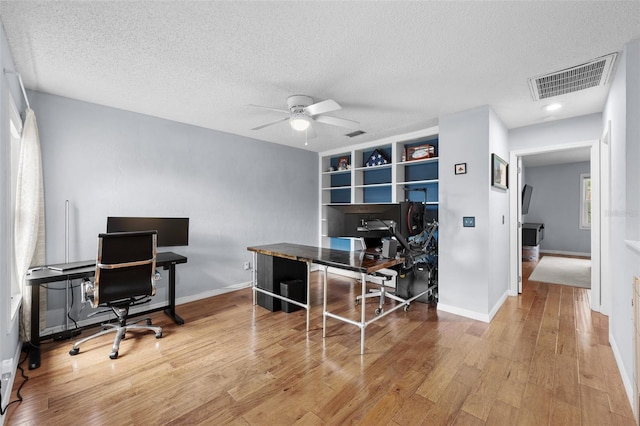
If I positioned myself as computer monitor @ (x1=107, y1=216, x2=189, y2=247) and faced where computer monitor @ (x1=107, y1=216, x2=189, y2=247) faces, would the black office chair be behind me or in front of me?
in front

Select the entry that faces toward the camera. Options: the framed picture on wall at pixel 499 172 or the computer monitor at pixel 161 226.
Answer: the computer monitor

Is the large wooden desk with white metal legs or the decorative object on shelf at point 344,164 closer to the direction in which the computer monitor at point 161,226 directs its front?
the large wooden desk with white metal legs

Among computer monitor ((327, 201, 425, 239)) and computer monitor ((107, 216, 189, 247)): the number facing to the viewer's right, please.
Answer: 0

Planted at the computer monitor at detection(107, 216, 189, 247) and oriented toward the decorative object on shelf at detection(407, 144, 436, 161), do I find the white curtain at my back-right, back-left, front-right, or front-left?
back-right

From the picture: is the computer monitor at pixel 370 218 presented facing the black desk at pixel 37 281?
no

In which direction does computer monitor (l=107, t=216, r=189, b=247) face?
toward the camera

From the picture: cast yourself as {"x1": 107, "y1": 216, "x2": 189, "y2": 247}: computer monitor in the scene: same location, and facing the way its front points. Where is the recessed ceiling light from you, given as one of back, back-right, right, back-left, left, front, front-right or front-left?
front-left
